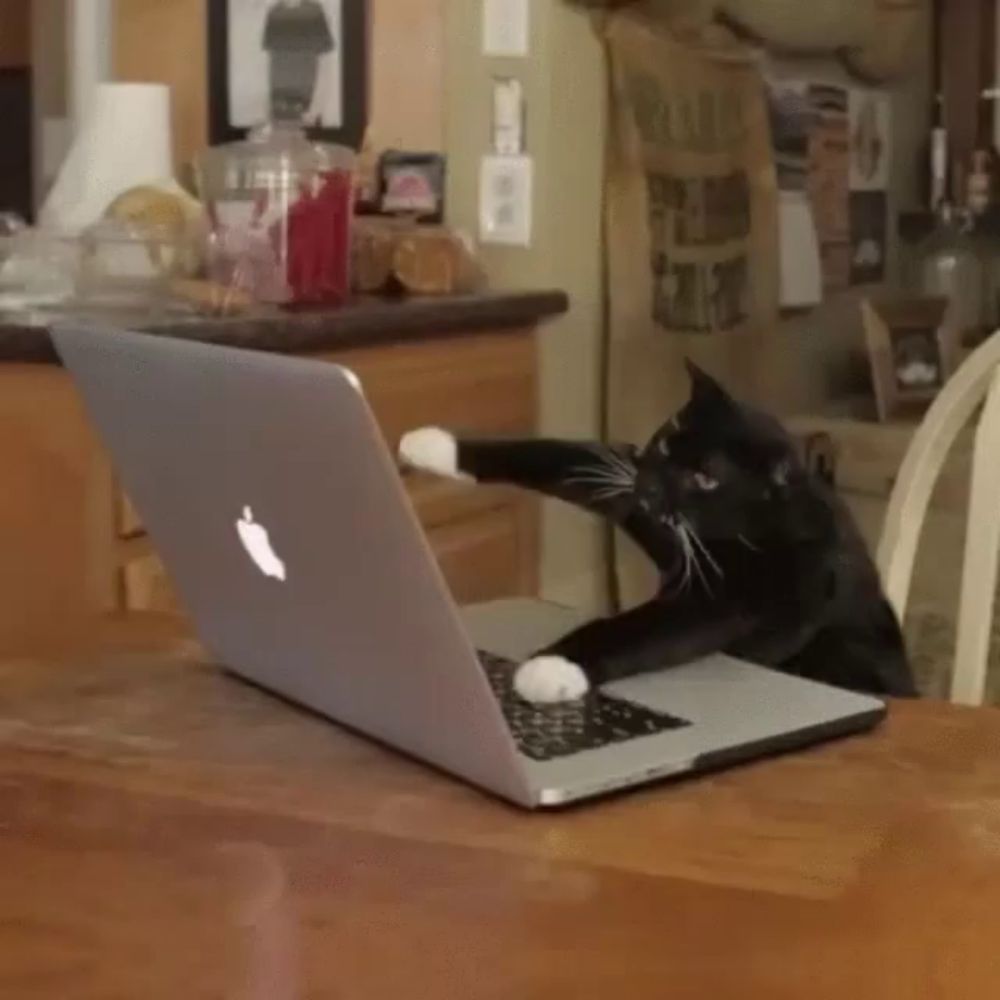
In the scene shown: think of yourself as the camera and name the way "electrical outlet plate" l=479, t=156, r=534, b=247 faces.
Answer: facing the viewer

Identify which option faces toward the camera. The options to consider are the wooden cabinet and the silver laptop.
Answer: the wooden cabinet

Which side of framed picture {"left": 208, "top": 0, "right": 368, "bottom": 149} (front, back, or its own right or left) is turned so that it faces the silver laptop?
front

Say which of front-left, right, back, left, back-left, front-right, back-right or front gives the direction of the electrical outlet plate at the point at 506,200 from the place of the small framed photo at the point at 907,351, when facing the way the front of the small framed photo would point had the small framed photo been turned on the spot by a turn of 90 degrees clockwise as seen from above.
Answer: front-left

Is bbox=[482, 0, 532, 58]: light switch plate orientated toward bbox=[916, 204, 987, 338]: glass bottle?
no

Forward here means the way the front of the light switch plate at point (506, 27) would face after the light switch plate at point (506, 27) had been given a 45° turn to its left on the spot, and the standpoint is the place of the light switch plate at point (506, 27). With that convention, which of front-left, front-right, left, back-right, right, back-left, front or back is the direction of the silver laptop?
front-right

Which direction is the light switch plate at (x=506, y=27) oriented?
toward the camera

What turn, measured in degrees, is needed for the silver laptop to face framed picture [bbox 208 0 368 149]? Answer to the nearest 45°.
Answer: approximately 45° to its left

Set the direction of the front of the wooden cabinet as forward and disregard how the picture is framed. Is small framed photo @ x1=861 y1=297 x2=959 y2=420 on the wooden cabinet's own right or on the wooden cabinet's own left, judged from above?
on the wooden cabinet's own left

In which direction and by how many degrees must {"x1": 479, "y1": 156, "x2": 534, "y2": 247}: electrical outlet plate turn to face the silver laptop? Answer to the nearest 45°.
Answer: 0° — it already faces it

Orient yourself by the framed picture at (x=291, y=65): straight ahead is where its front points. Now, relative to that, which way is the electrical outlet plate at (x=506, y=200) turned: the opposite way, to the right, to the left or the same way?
the same way

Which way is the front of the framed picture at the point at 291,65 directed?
toward the camera

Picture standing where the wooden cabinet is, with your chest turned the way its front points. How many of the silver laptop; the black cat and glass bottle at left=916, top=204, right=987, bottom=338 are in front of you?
2

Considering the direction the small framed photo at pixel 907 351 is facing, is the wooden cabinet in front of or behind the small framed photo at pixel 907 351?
in front
